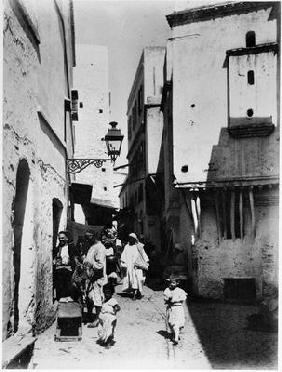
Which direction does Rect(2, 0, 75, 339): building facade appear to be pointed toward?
to the viewer's right

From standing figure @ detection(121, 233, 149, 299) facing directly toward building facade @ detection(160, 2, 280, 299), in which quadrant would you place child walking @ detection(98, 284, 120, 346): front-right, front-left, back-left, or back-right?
back-right

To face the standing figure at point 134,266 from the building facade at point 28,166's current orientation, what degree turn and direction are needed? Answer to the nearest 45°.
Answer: approximately 45° to its left

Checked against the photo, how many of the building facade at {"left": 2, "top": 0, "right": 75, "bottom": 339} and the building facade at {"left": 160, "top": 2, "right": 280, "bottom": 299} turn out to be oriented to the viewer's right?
1

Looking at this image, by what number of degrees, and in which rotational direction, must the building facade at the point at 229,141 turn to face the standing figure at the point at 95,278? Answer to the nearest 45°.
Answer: approximately 45° to its right

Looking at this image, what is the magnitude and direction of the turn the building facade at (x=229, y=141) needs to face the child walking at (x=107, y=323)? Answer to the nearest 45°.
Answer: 0° — it already faces them

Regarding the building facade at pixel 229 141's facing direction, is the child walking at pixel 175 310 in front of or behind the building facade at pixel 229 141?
in front
